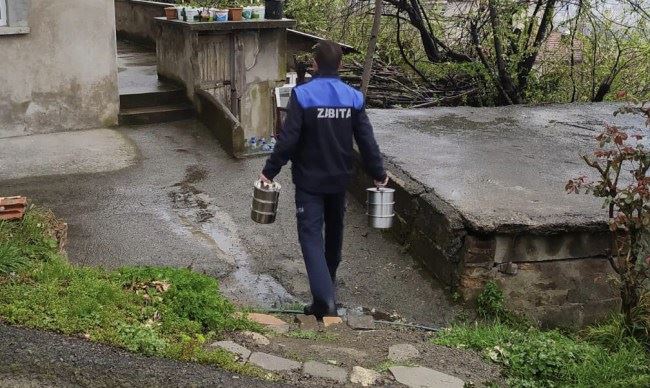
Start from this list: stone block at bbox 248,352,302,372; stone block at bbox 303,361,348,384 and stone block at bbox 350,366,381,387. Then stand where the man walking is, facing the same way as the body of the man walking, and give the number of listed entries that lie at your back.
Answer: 3

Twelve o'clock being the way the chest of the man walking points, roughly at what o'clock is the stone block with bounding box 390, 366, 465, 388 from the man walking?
The stone block is roughly at 5 o'clock from the man walking.

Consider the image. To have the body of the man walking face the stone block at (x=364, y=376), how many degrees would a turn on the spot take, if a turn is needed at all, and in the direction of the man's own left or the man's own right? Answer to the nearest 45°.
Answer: approximately 180°

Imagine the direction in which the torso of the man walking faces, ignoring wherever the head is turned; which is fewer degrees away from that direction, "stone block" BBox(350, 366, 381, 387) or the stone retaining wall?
the stone retaining wall

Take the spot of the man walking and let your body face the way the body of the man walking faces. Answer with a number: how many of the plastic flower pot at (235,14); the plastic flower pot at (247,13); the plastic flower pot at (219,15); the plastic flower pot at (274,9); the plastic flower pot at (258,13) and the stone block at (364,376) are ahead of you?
5

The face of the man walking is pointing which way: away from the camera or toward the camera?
away from the camera

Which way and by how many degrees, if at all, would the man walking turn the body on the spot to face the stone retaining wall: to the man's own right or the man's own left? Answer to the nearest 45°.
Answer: approximately 90° to the man's own right

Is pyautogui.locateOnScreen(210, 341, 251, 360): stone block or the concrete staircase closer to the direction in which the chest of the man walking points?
the concrete staircase

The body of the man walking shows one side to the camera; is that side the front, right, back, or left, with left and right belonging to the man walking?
back

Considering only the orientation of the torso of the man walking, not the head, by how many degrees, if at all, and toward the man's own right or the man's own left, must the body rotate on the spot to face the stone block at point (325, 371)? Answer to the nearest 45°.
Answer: approximately 180°

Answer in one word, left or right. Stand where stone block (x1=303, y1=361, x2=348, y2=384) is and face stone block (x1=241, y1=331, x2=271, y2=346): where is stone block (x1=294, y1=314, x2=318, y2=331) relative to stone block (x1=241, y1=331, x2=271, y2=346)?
right
